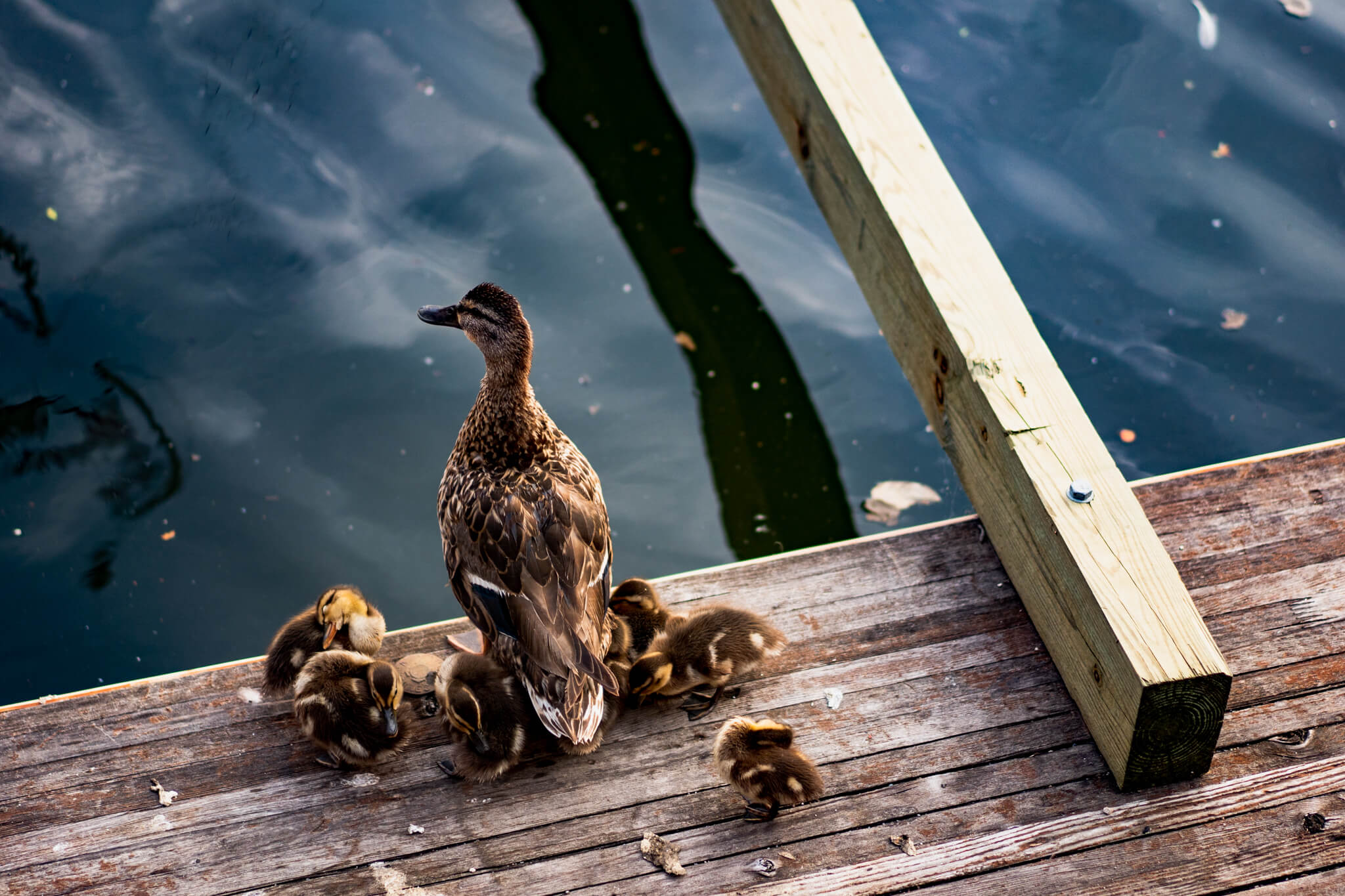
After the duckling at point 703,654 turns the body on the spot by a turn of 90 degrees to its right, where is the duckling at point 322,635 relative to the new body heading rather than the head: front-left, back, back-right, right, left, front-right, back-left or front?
front-left

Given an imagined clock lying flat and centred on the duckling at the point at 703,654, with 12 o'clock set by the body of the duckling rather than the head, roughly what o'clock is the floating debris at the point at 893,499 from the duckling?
The floating debris is roughly at 5 o'clock from the duckling.

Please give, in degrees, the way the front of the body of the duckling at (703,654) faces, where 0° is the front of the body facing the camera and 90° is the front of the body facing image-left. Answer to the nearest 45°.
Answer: approximately 45°
